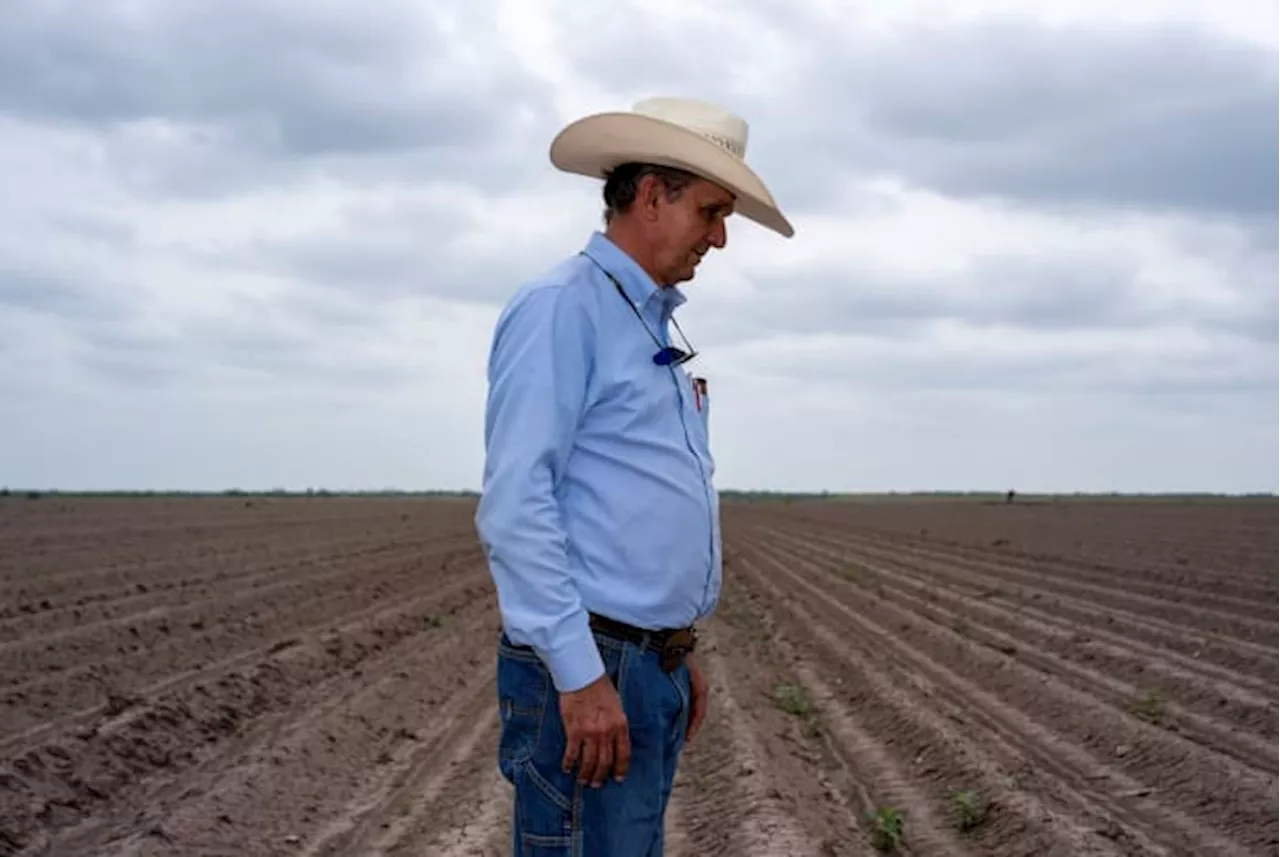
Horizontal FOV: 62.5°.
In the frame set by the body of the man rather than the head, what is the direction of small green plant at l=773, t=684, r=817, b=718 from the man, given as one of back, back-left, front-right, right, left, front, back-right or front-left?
left

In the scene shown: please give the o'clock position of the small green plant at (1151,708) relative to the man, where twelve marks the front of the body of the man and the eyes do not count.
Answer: The small green plant is roughly at 10 o'clock from the man.

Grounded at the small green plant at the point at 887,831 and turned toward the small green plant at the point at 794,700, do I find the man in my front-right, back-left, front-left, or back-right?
back-left

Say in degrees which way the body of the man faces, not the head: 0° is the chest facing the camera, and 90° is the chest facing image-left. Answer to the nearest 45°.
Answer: approximately 270°

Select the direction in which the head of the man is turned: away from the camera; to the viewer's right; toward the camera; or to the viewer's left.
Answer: to the viewer's right

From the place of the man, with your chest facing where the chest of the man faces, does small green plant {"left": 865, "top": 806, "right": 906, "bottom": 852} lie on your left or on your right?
on your left
